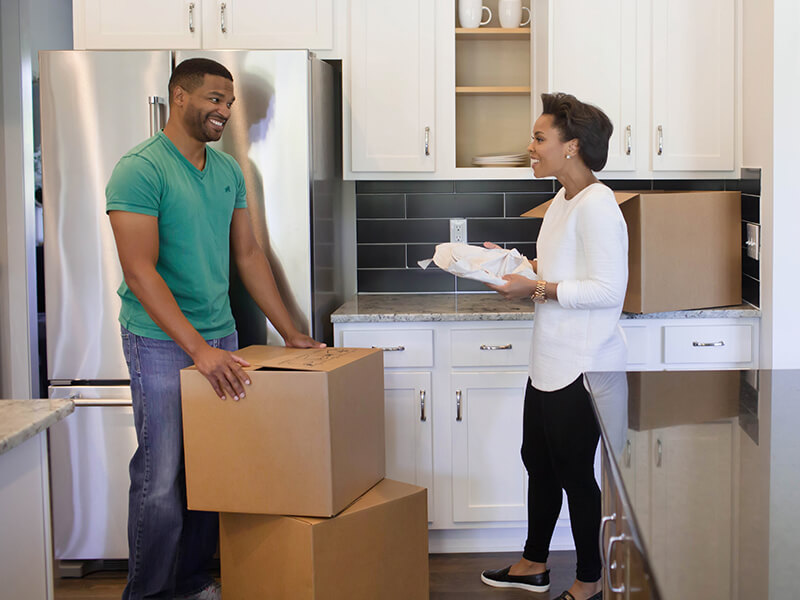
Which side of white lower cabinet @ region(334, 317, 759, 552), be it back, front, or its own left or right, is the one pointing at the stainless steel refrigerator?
right

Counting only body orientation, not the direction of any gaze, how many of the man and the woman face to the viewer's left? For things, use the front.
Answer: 1

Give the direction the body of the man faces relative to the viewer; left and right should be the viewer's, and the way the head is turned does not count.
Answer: facing the viewer and to the right of the viewer

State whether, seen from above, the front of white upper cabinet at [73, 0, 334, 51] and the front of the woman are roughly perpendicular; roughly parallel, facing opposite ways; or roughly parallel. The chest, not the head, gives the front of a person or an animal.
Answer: roughly perpendicular

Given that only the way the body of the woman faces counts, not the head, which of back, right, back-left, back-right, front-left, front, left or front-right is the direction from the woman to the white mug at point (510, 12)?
right

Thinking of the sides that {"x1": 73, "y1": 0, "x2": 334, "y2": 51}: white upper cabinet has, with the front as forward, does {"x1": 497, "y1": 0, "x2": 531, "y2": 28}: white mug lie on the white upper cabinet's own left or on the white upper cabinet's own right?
on the white upper cabinet's own left

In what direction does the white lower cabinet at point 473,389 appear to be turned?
toward the camera

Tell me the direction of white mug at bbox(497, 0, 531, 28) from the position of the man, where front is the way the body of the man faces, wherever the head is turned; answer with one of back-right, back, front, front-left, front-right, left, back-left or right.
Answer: left

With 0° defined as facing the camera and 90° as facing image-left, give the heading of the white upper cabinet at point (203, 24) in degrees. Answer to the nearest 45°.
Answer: approximately 0°

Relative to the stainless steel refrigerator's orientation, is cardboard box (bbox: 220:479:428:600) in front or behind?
in front

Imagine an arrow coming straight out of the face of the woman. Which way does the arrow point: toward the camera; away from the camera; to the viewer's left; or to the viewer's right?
to the viewer's left

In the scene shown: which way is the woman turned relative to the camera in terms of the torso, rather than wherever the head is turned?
to the viewer's left

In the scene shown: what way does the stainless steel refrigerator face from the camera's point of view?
toward the camera
